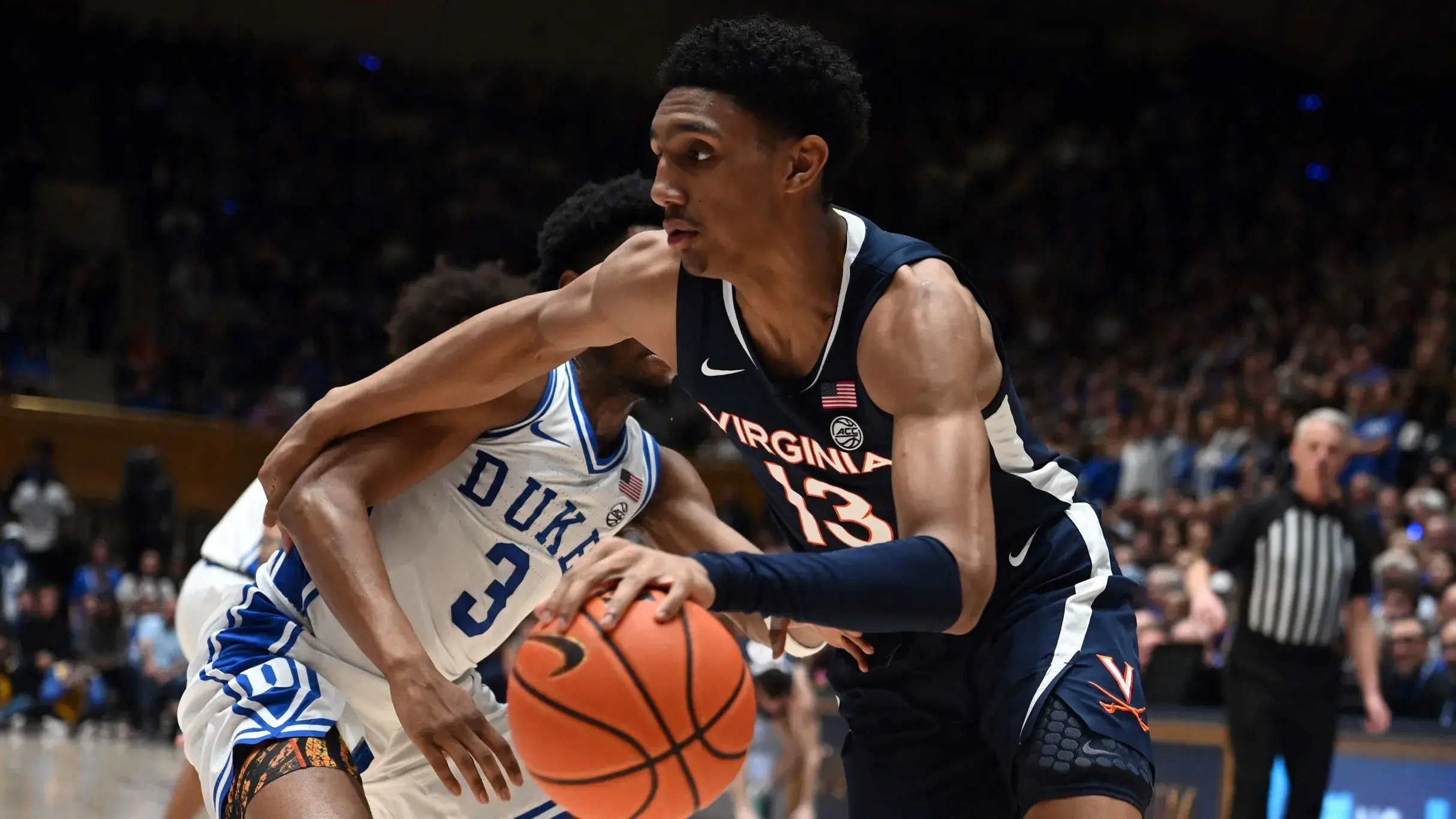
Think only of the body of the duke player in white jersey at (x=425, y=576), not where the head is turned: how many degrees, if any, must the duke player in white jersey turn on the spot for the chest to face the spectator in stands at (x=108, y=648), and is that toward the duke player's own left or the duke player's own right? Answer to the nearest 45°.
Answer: approximately 135° to the duke player's own left

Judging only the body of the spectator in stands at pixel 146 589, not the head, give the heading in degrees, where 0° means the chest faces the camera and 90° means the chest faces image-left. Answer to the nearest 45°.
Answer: approximately 0°

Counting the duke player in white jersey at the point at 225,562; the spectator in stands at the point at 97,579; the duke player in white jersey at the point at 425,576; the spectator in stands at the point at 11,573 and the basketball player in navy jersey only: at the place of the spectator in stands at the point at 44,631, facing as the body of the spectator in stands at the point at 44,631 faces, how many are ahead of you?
3

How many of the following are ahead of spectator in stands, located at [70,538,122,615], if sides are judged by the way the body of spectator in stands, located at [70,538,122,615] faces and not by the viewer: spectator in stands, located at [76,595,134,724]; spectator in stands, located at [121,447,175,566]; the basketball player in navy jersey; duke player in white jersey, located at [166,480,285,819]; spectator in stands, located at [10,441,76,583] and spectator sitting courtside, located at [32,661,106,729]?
4

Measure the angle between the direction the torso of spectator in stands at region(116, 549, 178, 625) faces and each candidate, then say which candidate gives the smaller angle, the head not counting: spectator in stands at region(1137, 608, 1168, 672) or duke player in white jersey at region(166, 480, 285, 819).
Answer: the duke player in white jersey

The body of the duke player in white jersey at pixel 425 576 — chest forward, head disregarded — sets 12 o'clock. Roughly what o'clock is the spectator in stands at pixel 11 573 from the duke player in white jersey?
The spectator in stands is roughly at 7 o'clock from the duke player in white jersey.

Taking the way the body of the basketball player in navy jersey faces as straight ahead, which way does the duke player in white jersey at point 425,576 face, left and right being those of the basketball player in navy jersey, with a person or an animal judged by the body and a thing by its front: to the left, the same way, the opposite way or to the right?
to the left

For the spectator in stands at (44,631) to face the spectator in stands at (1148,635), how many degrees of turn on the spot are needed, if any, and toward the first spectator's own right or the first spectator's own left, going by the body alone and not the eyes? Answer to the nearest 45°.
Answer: approximately 45° to the first spectator's own left
